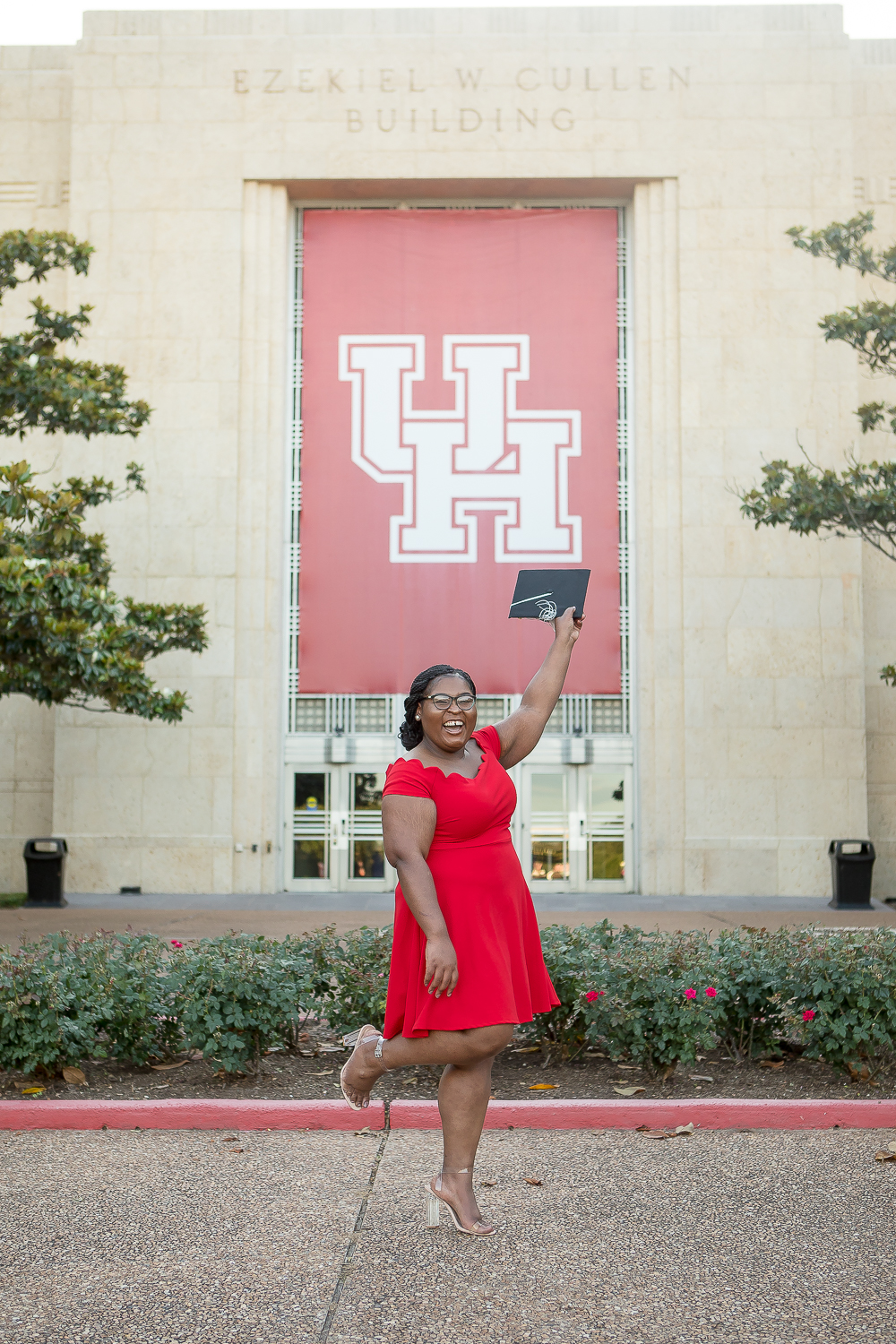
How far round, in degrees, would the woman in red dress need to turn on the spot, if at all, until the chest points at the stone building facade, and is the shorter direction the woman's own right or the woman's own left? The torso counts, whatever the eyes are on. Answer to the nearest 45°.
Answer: approximately 135° to the woman's own left

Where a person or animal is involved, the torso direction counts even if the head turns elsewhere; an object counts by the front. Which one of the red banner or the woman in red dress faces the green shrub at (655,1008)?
the red banner

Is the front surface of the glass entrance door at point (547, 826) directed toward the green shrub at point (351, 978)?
yes

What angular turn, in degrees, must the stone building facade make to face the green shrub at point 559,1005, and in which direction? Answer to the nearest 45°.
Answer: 0° — it already faces it

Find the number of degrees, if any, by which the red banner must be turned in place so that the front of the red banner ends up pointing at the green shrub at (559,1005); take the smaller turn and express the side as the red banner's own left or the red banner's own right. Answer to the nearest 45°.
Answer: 0° — it already faces it

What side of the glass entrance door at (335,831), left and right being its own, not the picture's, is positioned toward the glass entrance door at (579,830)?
left

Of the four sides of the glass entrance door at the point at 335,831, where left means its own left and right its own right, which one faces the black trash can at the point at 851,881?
left
